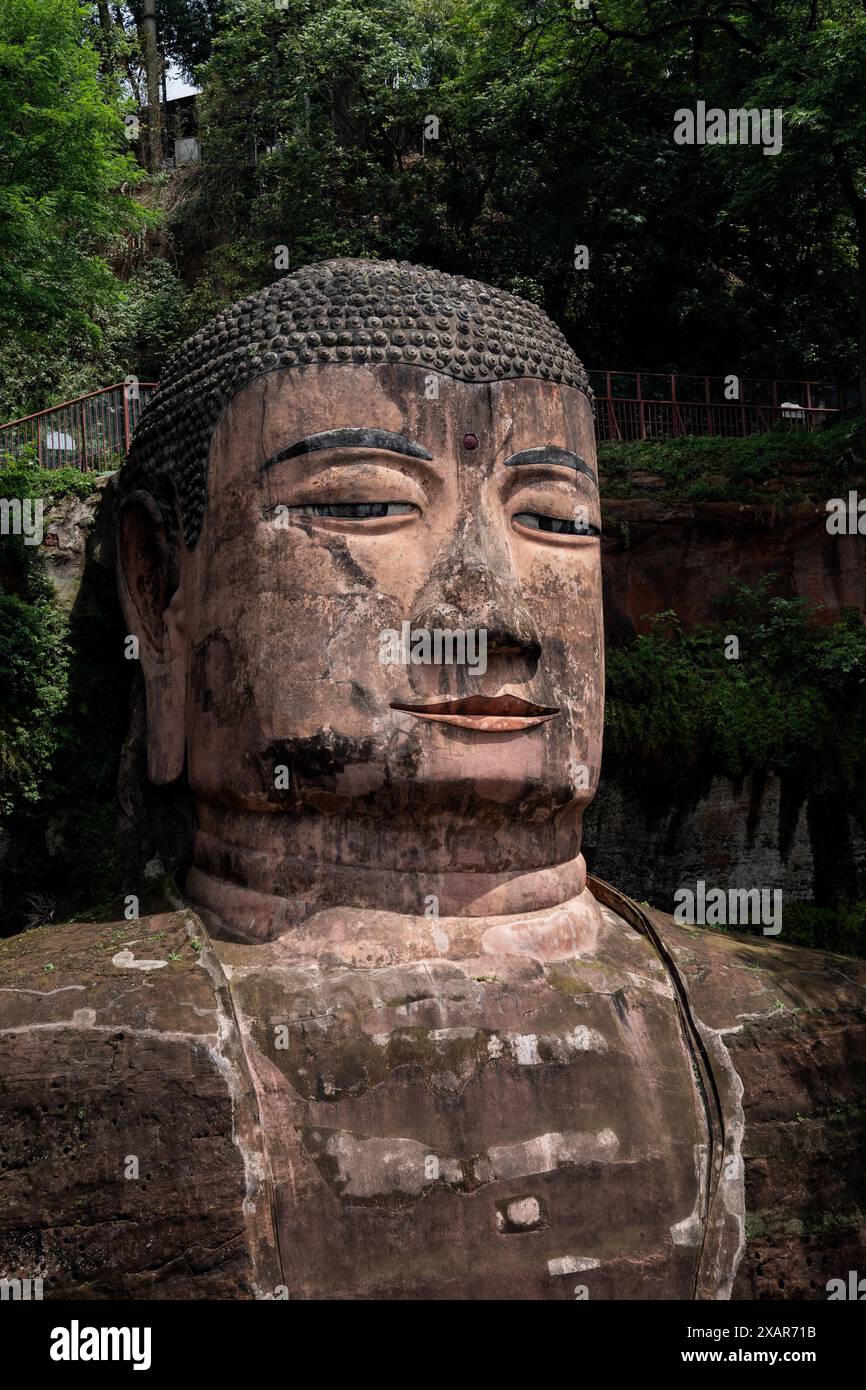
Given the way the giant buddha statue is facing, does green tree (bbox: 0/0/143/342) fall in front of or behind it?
behind

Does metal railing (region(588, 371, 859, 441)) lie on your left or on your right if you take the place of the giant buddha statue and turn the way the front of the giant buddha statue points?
on your left

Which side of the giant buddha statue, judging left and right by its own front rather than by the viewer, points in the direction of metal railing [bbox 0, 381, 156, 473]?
back

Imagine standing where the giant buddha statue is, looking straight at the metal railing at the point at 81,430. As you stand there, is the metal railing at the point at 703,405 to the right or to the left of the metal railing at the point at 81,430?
right

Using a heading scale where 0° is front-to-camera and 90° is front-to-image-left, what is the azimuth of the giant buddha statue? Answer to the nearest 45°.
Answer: approximately 315°
